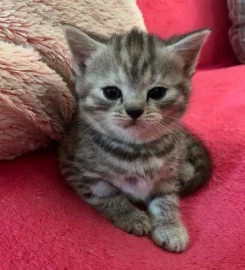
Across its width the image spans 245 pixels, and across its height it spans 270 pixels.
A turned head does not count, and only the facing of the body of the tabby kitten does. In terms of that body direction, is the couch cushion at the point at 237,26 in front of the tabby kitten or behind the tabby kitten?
behind

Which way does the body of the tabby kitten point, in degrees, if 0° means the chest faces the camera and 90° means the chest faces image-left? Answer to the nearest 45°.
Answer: approximately 0°
